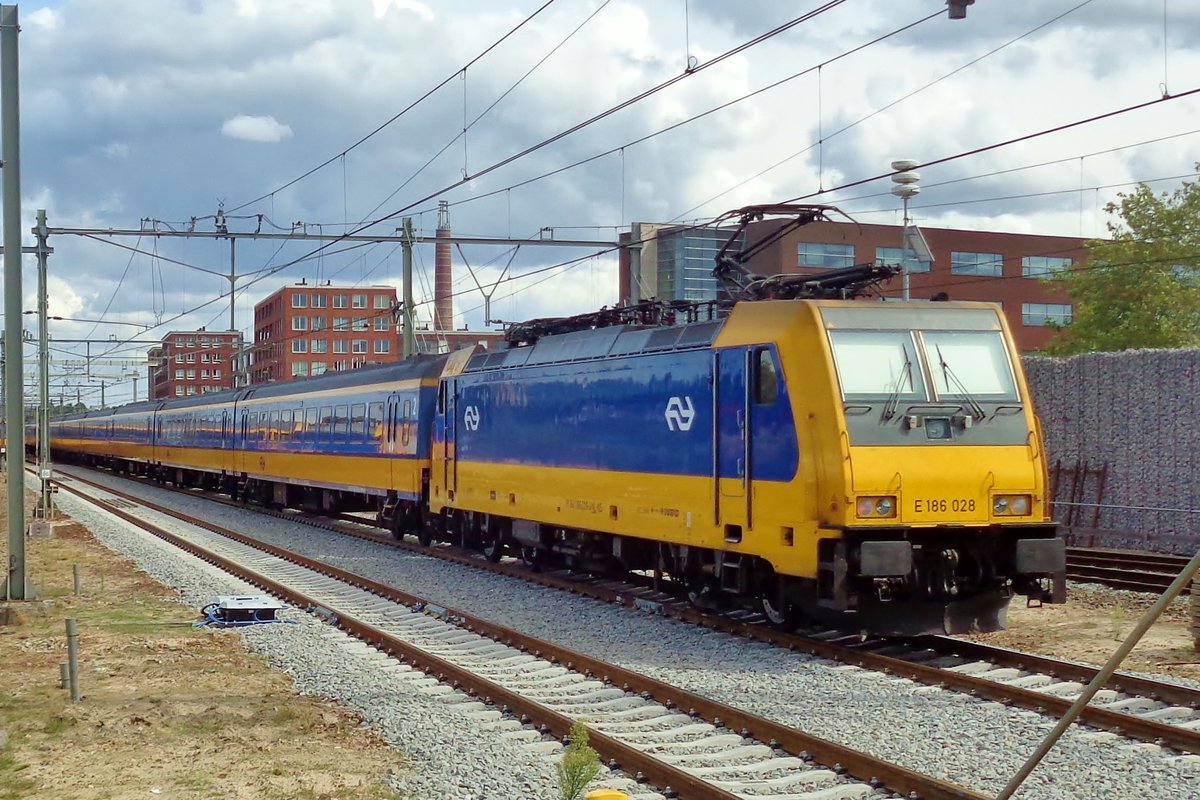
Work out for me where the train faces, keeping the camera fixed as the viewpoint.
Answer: facing the viewer and to the right of the viewer

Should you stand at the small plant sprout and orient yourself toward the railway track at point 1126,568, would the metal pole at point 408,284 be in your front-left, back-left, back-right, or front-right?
front-left

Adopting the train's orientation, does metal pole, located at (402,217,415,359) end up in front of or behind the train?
behind

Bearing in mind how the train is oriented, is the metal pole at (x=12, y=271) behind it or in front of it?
behind

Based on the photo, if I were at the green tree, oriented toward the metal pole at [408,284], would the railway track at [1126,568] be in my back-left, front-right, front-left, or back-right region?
front-left

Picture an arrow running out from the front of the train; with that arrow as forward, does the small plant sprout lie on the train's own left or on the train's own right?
on the train's own right

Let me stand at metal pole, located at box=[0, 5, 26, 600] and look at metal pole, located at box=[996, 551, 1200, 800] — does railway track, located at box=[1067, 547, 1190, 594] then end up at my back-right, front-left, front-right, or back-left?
front-left

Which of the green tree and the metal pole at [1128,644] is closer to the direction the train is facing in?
the metal pole

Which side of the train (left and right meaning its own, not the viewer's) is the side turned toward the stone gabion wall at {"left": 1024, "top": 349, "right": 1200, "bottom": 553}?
left

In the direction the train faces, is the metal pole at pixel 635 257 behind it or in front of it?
behind

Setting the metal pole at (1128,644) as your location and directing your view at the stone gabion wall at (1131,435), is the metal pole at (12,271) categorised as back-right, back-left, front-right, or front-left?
front-left

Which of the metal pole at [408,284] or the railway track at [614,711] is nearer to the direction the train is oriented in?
the railway track

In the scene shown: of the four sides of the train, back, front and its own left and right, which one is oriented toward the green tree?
left

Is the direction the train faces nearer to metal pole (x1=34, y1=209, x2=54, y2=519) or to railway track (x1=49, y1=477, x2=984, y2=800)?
the railway track

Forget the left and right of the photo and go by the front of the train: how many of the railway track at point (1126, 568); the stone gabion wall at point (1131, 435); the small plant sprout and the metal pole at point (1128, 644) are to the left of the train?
2

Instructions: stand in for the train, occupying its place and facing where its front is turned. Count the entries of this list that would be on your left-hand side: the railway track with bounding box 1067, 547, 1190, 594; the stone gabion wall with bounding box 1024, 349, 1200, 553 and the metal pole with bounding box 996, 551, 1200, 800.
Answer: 2
